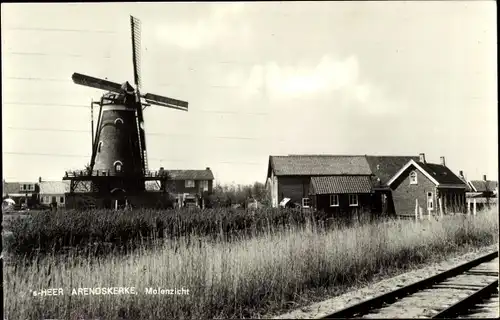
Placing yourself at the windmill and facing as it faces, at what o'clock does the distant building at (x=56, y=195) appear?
The distant building is roughly at 4 o'clock from the windmill.

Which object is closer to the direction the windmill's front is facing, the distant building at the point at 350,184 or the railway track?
the railway track

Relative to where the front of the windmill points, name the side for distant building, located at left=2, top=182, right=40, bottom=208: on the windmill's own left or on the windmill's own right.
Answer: on the windmill's own right

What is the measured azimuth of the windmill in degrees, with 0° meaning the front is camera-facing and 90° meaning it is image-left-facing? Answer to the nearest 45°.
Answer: approximately 315°

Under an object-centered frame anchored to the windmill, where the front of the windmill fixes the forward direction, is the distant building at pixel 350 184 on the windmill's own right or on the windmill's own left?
on the windmill's own left

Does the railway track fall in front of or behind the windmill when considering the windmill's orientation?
in front

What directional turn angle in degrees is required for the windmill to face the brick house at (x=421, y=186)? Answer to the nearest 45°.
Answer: approximately 45° to its left
